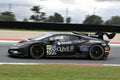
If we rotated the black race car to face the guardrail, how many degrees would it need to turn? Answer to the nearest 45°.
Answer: approximately 90° to its right

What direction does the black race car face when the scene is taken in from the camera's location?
facing to the left of the viewer
